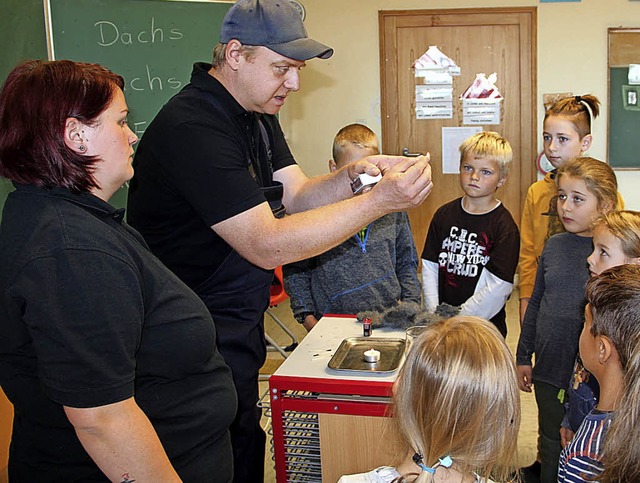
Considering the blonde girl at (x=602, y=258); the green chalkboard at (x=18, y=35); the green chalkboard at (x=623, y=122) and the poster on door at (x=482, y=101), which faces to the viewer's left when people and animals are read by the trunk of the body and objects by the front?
the blonde girl

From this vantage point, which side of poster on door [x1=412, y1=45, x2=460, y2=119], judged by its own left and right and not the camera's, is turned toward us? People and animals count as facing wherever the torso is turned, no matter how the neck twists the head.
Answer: front

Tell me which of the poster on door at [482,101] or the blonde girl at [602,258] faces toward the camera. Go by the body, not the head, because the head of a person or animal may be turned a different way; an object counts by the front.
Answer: the poster on door

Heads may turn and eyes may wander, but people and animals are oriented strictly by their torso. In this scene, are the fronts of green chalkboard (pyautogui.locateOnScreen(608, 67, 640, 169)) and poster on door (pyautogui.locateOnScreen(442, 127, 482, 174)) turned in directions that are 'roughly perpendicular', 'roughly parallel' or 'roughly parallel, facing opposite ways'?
roughly parallel

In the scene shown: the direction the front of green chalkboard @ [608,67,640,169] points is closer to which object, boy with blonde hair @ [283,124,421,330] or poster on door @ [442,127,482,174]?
the boy with blonde hair

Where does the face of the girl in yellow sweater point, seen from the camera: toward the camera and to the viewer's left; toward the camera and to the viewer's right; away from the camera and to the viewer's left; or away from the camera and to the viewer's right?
toward the camera and to the viewer's left

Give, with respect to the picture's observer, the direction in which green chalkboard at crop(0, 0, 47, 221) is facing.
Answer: facing the viewer

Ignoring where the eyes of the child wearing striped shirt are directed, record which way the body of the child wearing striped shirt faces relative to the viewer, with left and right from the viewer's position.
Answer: facing away from the viewer and to the left of the viewer

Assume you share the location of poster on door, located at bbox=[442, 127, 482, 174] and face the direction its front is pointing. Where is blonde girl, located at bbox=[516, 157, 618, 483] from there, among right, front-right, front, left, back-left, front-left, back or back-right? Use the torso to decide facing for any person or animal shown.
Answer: front

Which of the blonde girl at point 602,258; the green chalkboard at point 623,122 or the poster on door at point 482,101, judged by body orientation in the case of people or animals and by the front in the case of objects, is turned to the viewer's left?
the blonde girl

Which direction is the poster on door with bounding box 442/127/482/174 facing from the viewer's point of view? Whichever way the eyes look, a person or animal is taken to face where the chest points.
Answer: toward the camera

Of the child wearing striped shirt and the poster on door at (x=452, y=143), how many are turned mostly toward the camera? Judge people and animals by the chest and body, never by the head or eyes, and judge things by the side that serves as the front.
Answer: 1

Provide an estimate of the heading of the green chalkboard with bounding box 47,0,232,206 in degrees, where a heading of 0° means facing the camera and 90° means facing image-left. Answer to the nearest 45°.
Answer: approximately 0°

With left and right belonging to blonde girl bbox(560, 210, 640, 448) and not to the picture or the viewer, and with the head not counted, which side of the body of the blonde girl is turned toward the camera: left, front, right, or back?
left

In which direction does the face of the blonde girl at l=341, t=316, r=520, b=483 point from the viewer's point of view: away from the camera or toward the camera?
away from the camera

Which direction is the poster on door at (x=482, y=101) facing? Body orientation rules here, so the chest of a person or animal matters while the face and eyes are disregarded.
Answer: toward the camera

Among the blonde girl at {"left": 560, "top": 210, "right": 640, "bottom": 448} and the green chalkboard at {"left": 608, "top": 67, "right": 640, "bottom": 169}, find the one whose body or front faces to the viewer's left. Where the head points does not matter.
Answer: the blonde girl
